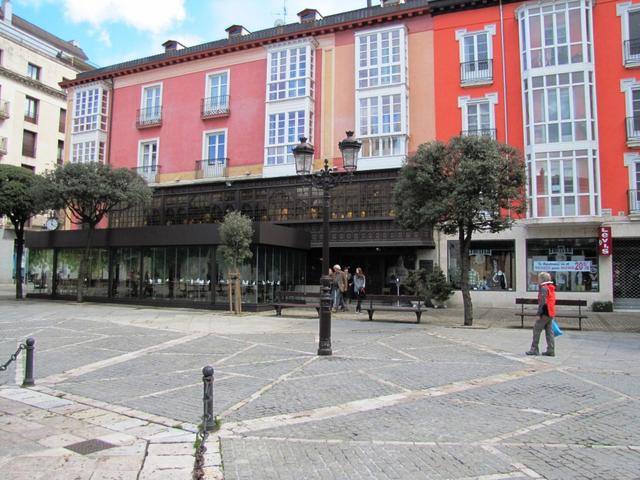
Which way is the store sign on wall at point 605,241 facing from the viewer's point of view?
toward the camera

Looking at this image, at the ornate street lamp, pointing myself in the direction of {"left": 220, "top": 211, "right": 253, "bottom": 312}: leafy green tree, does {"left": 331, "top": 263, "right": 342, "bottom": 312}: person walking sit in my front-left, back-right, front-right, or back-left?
front-right

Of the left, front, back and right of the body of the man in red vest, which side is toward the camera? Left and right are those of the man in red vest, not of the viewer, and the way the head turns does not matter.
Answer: left

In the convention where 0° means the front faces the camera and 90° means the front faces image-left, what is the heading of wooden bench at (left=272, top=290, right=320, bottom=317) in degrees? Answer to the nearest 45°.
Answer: approximately 0°

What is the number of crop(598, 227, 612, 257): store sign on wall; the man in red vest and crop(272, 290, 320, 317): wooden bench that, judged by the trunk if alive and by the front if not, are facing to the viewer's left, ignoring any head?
1

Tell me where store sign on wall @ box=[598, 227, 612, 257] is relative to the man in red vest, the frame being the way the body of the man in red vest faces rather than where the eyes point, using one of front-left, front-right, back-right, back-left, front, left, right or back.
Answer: right

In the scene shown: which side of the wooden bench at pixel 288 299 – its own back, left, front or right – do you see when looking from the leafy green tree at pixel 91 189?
right

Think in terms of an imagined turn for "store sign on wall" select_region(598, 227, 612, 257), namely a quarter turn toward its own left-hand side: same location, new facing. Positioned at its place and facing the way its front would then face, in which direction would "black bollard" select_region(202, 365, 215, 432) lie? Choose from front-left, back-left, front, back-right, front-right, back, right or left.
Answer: right

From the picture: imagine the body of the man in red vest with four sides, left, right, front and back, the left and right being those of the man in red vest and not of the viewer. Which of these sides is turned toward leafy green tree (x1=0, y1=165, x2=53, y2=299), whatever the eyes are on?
front

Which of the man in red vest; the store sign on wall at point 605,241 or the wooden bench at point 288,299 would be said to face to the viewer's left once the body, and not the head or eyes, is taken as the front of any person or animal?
the man in red vest

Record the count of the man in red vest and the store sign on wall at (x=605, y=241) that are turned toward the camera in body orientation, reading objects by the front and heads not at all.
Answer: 1

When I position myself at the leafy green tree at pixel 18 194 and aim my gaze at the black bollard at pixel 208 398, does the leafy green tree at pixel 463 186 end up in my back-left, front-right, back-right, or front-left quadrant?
front-left

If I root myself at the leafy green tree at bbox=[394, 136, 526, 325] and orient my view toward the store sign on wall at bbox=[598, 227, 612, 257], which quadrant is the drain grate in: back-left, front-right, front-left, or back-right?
back-right

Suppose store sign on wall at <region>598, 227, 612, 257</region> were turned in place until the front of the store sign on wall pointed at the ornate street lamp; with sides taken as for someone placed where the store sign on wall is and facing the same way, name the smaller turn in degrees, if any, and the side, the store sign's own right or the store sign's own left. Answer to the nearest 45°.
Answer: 0° — it already faces it

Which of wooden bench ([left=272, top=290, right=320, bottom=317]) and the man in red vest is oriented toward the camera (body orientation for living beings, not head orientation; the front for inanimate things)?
the wooden bench
